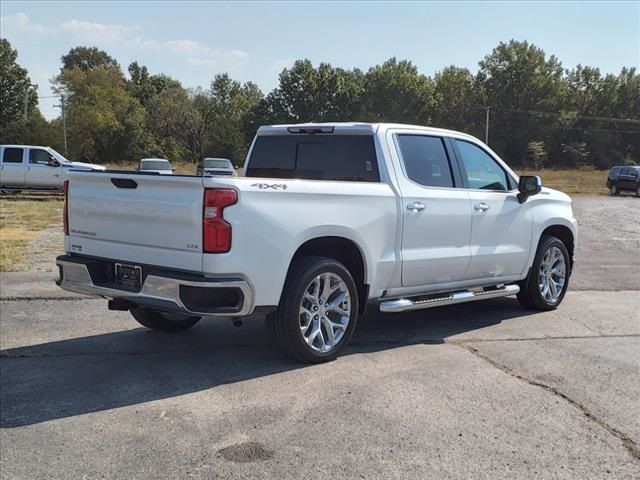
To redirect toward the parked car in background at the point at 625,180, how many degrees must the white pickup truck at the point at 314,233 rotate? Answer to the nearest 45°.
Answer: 0° — it already faces it

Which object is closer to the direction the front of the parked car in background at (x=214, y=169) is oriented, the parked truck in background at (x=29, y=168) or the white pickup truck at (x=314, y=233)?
the white pickup truck

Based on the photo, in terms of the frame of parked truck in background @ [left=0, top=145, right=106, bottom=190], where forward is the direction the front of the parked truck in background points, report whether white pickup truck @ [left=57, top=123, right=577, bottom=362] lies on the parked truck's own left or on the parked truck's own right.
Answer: on the parked truck's own right

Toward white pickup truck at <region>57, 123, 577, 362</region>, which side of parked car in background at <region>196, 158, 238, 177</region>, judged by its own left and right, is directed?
front

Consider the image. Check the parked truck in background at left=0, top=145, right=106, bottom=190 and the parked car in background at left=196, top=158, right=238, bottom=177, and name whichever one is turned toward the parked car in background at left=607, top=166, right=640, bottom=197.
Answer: the parked truck in background at left=0, top=145, right=106, bottom=190

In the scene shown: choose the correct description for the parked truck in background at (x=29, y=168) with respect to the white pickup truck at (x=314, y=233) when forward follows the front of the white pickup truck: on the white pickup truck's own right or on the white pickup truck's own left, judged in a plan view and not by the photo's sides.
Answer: on the white pickup truck's own left

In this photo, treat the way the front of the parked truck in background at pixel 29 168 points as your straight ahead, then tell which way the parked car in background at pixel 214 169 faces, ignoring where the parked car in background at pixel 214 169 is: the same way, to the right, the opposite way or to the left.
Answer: to the right

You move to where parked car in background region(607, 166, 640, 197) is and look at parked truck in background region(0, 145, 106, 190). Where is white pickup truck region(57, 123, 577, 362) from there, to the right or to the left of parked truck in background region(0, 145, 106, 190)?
left

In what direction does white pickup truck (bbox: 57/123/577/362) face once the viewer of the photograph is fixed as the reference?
facing away from the viewer and to the right of the viewer

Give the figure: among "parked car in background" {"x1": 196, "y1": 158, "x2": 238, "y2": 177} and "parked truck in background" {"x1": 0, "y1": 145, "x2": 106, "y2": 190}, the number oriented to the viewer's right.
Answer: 1

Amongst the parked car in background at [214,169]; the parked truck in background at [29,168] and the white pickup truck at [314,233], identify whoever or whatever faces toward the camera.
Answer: the parked car in background at [214,169]

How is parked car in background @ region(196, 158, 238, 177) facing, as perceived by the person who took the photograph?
facing the viewer

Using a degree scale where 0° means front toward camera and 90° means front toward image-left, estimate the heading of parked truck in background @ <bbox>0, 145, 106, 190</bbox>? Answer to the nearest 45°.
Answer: approximately 270°

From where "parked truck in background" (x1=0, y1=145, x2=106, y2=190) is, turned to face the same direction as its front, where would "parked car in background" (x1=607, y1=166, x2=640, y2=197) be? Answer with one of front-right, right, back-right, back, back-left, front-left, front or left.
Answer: front
